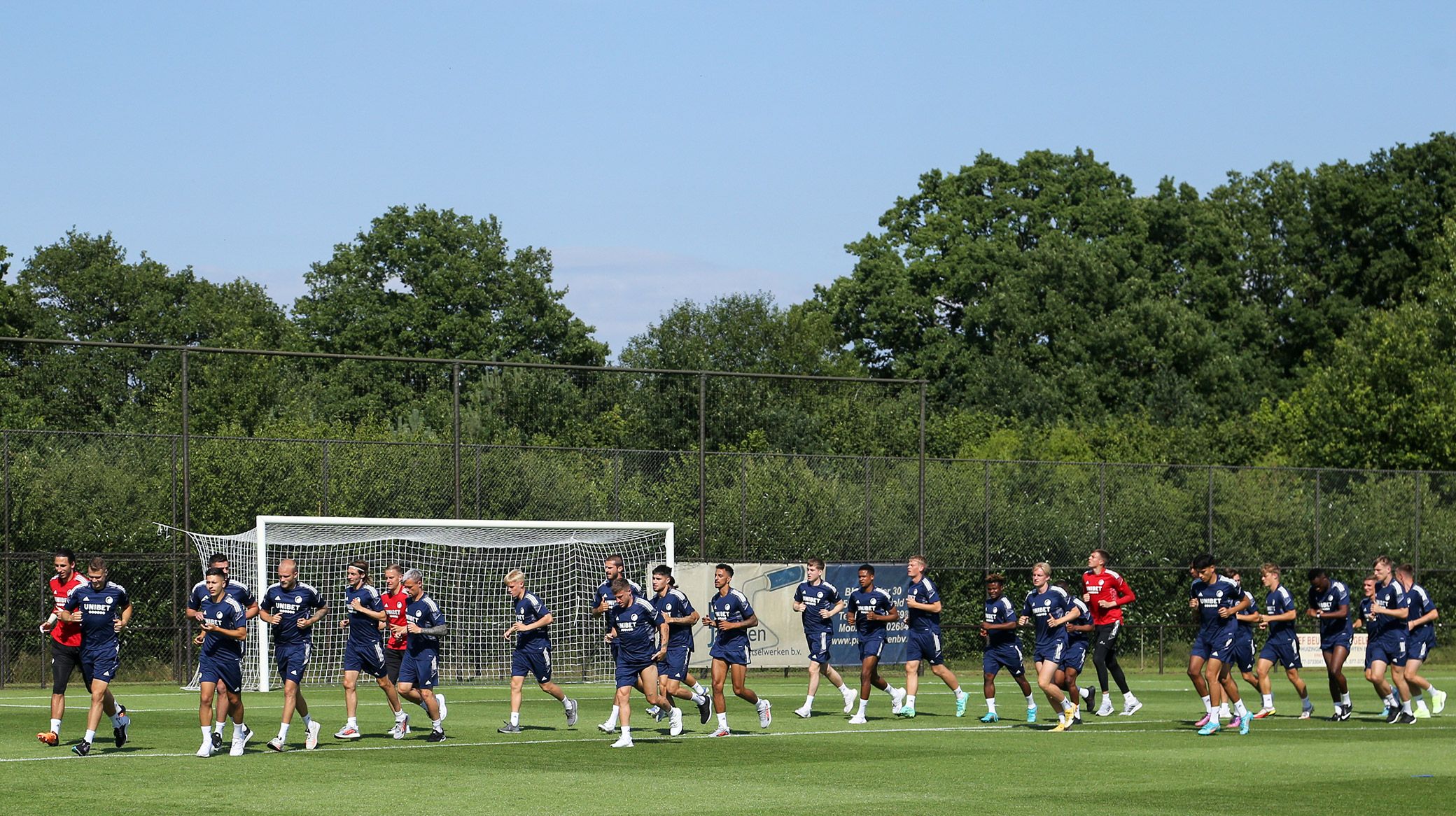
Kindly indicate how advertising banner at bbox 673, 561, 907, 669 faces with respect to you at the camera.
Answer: facing the viewer

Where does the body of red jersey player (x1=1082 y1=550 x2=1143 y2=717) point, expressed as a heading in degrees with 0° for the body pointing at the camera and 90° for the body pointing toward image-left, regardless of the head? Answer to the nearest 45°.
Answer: approximately 45°

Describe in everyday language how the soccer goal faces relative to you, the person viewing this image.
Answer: facing the viewer and to the right of the viewer

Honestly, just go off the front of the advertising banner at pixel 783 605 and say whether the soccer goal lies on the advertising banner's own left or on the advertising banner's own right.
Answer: on the advertising banner's own right

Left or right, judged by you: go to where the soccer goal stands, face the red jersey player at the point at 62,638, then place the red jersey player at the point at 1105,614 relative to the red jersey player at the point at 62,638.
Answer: left

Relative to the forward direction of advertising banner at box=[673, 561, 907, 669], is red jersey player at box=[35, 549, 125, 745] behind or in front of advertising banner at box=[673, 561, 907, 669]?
in front

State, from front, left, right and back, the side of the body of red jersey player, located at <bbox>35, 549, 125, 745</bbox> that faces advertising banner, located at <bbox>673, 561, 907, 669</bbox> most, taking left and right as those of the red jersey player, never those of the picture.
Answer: back

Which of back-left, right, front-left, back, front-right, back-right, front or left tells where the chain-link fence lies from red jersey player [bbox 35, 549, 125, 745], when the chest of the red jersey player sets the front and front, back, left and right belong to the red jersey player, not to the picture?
back

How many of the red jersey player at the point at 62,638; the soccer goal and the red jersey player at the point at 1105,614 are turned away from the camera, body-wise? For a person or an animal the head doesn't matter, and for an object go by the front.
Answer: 0

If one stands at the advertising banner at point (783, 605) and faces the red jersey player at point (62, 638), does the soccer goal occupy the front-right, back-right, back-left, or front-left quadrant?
front-right

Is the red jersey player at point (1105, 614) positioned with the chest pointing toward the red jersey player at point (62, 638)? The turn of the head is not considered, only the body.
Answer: yes

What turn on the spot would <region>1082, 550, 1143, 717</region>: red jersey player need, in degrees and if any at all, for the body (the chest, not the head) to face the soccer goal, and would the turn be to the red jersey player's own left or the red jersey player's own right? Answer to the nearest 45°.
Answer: approximately 90° to the red jersey player's own right

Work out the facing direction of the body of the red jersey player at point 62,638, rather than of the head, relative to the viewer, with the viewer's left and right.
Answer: facing the viewer and to the left of the viewer

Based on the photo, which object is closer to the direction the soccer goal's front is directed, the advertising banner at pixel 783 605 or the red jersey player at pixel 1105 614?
the red jersey player

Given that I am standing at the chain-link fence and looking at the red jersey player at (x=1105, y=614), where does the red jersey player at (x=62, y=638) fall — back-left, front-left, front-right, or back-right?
front-right

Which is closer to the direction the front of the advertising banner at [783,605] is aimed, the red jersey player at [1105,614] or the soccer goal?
the red jersey player

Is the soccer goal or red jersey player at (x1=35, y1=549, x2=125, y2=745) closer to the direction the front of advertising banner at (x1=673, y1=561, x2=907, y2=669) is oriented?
the red jersey player
